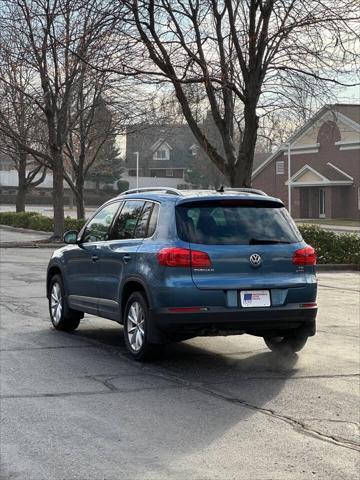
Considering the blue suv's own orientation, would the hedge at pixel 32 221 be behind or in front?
in front

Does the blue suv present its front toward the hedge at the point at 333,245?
no

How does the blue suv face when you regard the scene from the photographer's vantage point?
facing away from the viewer and to the left of the viewer

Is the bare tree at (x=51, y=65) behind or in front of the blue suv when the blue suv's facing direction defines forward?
in front
